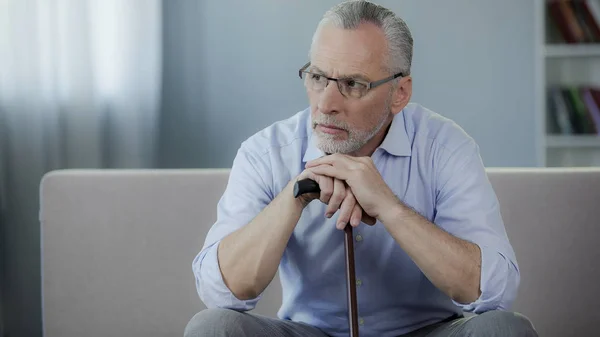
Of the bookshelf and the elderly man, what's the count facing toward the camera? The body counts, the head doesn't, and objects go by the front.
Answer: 2

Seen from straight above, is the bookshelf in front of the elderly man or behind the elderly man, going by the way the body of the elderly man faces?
behind

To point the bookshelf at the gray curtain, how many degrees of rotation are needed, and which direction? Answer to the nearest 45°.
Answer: approximately 45° to its right

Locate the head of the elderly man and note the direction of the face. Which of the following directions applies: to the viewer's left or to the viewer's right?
to the viewer's left

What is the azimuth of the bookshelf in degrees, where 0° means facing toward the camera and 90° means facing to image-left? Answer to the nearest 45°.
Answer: approximately 0°

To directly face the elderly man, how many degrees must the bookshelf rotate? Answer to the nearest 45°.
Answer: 0° — it already faces them
